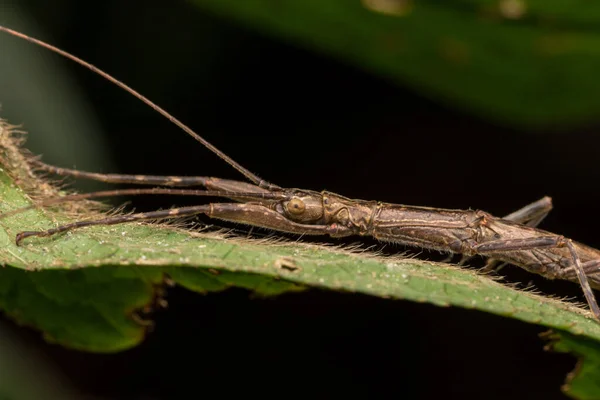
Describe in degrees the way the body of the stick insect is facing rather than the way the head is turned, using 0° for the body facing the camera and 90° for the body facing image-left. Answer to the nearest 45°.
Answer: approximately 90°
